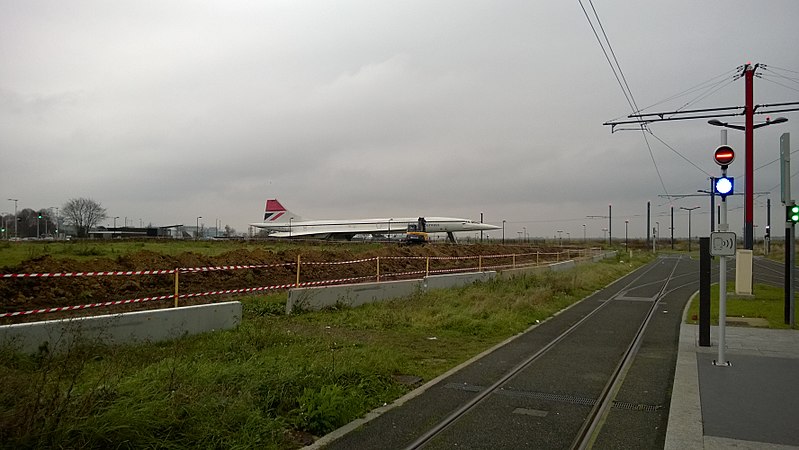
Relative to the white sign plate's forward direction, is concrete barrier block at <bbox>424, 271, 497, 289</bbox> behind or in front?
behind

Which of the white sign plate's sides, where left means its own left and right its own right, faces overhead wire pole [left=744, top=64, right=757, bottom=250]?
back

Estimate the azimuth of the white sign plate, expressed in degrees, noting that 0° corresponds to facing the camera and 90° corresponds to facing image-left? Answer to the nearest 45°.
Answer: approximately 0°

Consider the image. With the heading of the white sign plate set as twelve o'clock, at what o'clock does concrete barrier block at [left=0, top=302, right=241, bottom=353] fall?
The concrete barrier block is roughly at 2 o'clock from the white sign plate.

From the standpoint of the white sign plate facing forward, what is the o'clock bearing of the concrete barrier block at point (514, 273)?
The concrete barrier block is roughly at 5 o'clock from the white sign plate.

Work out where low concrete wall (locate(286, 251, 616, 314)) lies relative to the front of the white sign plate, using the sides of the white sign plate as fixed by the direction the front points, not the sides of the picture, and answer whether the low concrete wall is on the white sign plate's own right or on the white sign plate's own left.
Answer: on the white sign plate's own right
